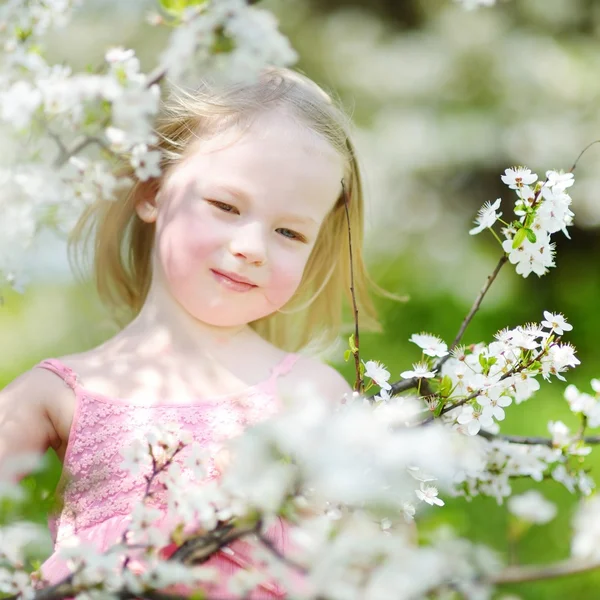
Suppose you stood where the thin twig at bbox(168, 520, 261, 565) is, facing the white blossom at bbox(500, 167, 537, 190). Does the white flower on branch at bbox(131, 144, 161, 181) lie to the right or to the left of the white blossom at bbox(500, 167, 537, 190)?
left

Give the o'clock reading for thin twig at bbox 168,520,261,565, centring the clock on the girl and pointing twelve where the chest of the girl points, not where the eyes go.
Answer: The thin twig is roughly at 12 o'clock from the girl.

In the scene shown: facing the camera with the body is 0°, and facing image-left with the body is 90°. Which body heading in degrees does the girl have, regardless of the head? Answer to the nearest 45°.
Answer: approximately 0°
